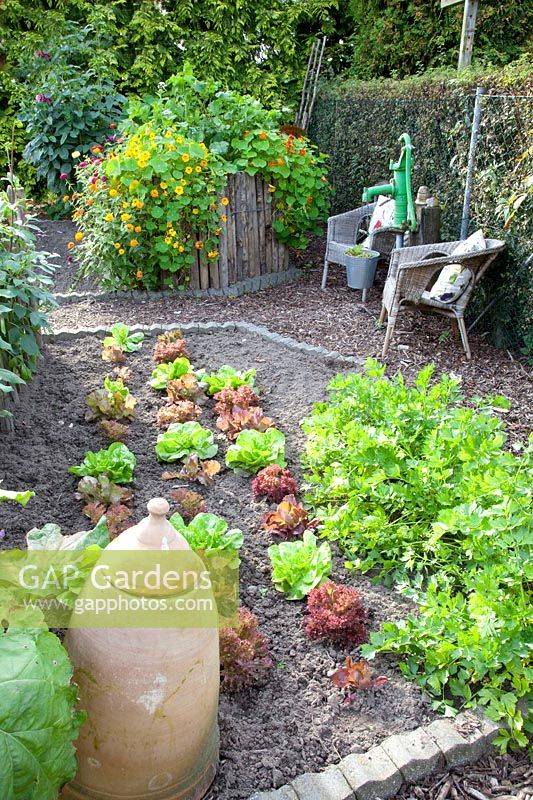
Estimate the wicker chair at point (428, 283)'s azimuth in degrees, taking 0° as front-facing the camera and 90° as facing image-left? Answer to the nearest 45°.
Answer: approximately 90°

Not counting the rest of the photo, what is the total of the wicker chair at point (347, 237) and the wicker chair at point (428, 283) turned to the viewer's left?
1

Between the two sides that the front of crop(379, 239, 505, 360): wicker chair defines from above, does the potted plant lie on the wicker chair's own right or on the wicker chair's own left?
on the wicker chair's own right

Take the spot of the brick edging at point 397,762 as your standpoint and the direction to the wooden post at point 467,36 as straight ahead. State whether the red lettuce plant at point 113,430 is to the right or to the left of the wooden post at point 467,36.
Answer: left
